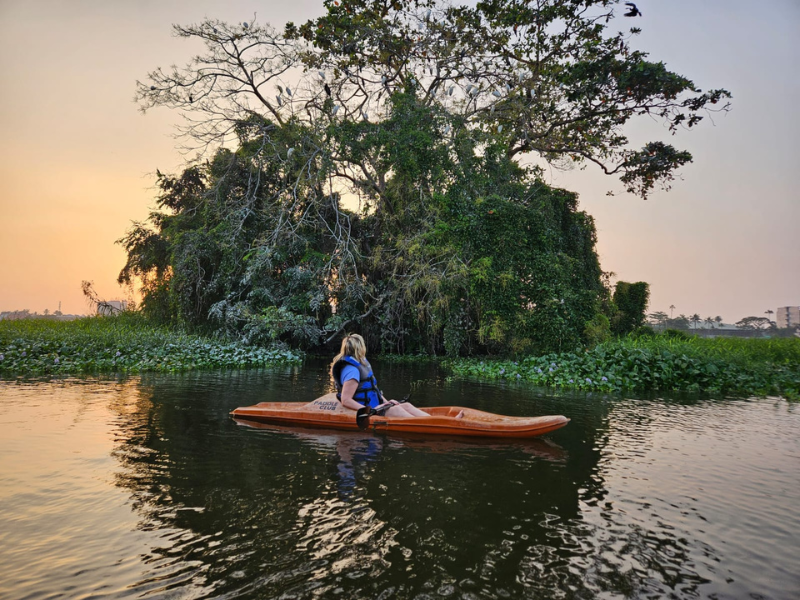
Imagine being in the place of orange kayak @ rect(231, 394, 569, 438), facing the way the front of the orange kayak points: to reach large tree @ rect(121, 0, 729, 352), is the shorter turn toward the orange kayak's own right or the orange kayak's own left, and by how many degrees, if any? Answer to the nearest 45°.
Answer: approximately 90° to the orange kayak's own left

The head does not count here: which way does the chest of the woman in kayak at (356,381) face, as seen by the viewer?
to the viewer's right

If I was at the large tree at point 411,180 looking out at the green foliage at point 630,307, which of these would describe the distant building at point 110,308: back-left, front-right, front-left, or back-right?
back-left

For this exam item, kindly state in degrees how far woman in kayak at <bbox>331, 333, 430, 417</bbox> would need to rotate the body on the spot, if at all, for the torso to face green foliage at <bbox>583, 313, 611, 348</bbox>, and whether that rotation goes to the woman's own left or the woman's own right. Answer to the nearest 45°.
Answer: approximately 45° to the woman's own left

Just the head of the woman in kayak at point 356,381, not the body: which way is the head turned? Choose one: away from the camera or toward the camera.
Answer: away from the camera

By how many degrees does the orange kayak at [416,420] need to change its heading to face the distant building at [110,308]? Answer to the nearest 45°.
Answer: approximately 135° to its left

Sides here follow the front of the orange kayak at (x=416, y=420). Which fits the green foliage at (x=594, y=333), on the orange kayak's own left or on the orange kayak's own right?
on the orange kayak's own left

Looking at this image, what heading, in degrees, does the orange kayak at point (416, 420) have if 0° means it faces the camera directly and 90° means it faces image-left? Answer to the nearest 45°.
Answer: approximately 270°

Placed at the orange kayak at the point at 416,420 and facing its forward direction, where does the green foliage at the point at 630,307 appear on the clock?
The green foliage is roughly at 10 o'clock from the orange kayak.
